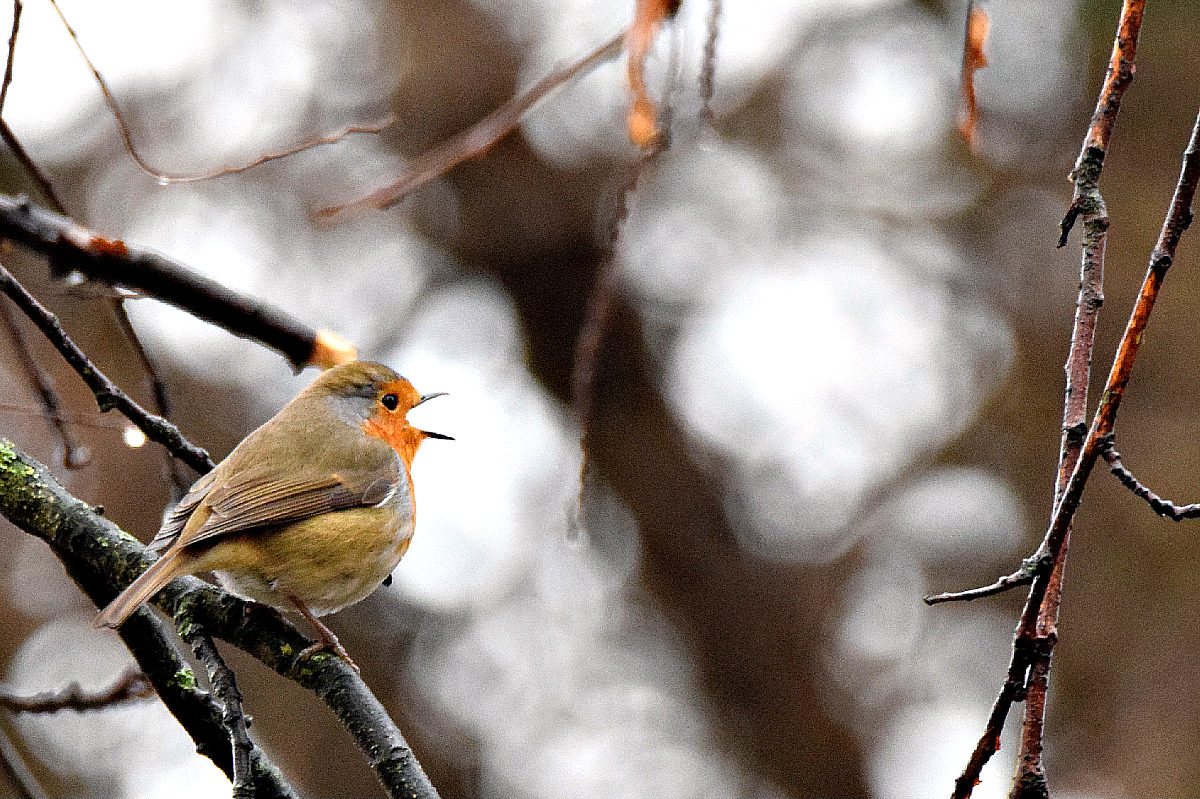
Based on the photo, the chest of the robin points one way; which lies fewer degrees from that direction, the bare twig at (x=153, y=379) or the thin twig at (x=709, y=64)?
the thin twig

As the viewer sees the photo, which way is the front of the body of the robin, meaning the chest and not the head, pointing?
to the viewer's right
